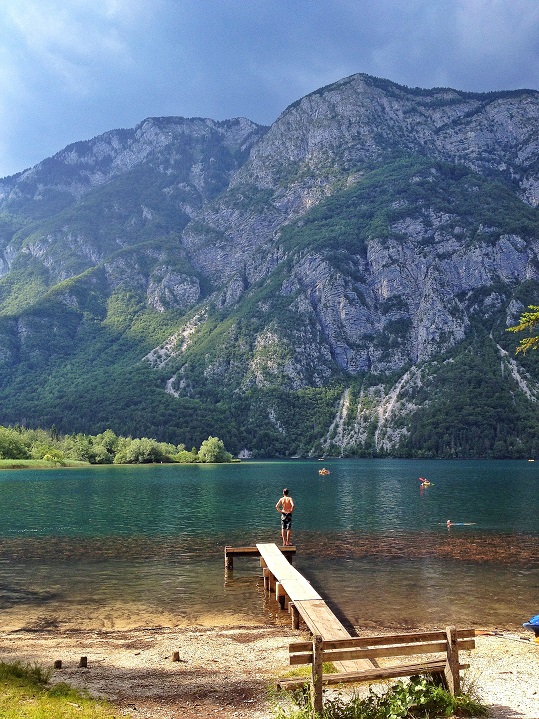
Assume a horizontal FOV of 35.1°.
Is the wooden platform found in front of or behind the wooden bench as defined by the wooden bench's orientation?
in front

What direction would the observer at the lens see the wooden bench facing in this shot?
facing away from the viewer and to the left of the viewer
